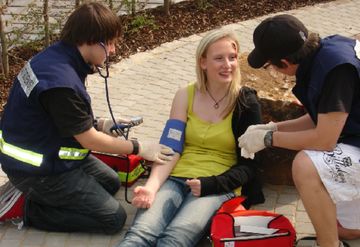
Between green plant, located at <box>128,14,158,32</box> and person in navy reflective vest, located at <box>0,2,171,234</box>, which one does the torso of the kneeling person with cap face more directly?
the person in navy reflective vest

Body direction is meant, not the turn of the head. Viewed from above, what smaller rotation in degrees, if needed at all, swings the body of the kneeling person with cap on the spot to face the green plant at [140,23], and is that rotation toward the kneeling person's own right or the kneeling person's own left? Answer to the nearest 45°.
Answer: approximately 45° to the kneeling person's own right

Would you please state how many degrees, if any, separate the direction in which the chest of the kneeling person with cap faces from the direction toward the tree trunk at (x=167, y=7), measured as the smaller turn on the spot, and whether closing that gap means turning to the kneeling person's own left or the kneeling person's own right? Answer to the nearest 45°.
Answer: approximately 45° to the kneeling person's own right

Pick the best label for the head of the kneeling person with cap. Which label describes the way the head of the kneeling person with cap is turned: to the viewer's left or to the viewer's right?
to the viewer's left

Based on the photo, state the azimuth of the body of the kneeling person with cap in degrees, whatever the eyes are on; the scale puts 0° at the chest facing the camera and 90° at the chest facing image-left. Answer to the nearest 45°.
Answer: approximately 90°

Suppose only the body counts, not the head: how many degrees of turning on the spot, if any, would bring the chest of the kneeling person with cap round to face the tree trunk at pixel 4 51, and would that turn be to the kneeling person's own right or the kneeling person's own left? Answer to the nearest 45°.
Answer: approximately 45° to the kneeling person's own right

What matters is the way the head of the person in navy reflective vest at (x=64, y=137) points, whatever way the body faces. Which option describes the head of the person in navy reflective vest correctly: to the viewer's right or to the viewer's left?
to the viewer's right

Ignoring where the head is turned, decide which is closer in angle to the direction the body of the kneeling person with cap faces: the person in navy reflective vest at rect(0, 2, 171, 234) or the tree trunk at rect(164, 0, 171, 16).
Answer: the person in navy reflective vest

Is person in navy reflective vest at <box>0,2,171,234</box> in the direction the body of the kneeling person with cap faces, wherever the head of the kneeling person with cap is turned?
yes
